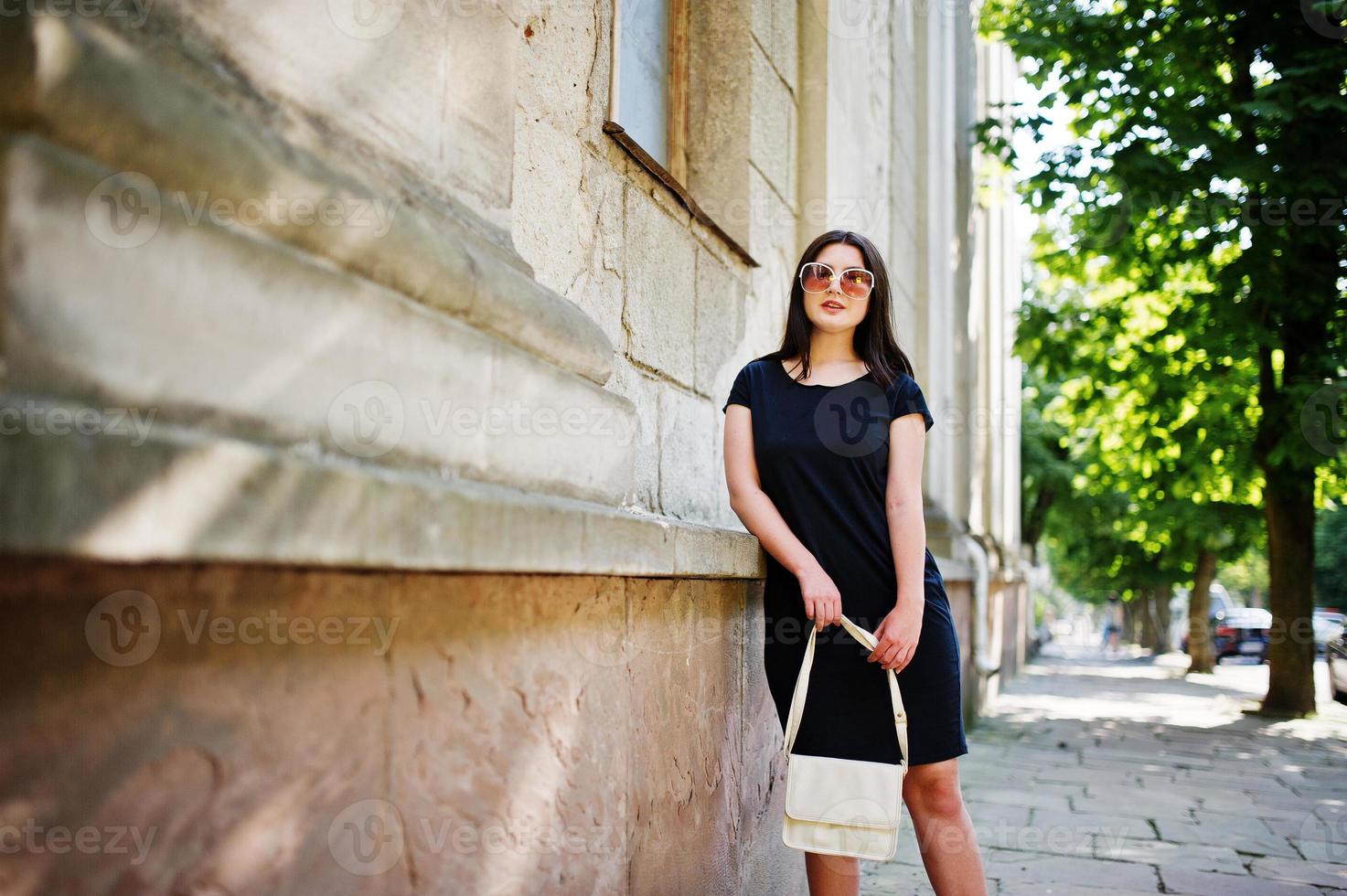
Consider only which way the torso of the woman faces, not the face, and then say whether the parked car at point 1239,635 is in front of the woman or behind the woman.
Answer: behind

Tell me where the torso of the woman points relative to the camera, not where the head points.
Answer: toward the camera

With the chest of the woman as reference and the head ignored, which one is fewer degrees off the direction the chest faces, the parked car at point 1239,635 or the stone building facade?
the stone building facade

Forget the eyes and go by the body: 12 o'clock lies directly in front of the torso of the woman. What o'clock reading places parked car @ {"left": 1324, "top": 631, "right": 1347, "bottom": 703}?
The parked car is roughly at 7 o'clock from the woman.

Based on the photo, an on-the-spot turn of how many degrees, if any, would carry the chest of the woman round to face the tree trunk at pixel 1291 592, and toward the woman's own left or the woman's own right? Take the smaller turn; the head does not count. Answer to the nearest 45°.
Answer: approximately 135° to the woman's own left
